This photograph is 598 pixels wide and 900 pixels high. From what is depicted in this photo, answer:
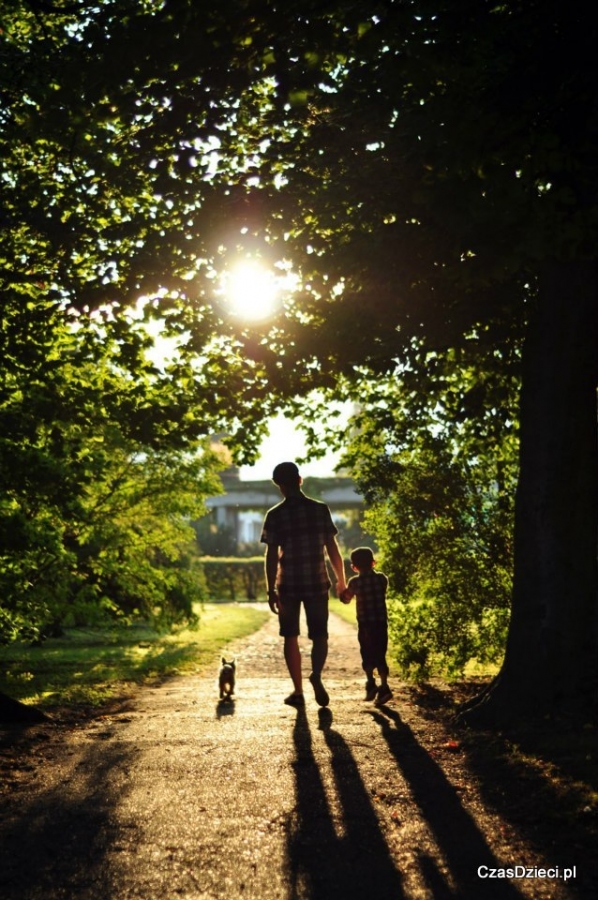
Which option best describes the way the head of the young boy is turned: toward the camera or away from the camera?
away from the camera

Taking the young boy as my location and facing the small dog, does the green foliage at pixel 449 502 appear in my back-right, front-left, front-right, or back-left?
back-right

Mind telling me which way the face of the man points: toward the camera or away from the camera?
away from the camera

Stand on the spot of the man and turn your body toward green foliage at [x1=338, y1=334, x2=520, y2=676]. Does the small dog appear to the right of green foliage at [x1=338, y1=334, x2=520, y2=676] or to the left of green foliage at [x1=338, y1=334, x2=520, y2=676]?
left

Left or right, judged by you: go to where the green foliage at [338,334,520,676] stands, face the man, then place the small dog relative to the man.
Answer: right
